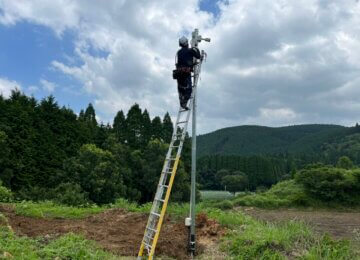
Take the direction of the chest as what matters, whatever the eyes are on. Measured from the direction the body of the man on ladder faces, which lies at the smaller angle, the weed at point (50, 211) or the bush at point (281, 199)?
the bush

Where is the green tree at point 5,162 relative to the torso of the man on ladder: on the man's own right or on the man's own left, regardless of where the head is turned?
on the man's own left

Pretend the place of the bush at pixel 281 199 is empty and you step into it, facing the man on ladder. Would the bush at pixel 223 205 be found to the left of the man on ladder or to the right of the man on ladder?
right

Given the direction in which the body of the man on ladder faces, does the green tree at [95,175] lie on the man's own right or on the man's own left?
on the man's own left

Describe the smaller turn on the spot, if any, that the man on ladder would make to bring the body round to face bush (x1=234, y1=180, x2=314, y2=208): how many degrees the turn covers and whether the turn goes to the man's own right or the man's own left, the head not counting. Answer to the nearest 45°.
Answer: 0° — they already face it

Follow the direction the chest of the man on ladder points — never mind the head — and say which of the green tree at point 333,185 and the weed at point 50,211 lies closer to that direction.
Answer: the green tree

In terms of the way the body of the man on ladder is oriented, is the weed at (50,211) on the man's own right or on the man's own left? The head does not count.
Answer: on the man's own left

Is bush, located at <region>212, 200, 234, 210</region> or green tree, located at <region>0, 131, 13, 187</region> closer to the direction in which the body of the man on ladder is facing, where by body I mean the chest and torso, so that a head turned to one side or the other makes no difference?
the bush

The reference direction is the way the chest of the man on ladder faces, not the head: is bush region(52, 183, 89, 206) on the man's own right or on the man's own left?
on the man's own left

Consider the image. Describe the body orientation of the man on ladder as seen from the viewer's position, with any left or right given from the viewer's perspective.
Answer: facing away from the viewer and to the right of the viewer
